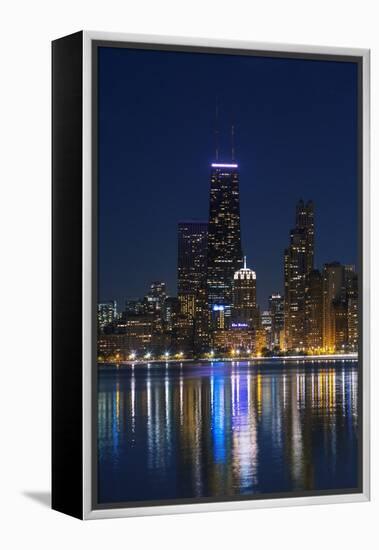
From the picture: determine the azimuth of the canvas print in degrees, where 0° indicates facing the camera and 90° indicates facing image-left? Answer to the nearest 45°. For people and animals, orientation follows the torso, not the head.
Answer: approximately 315°
